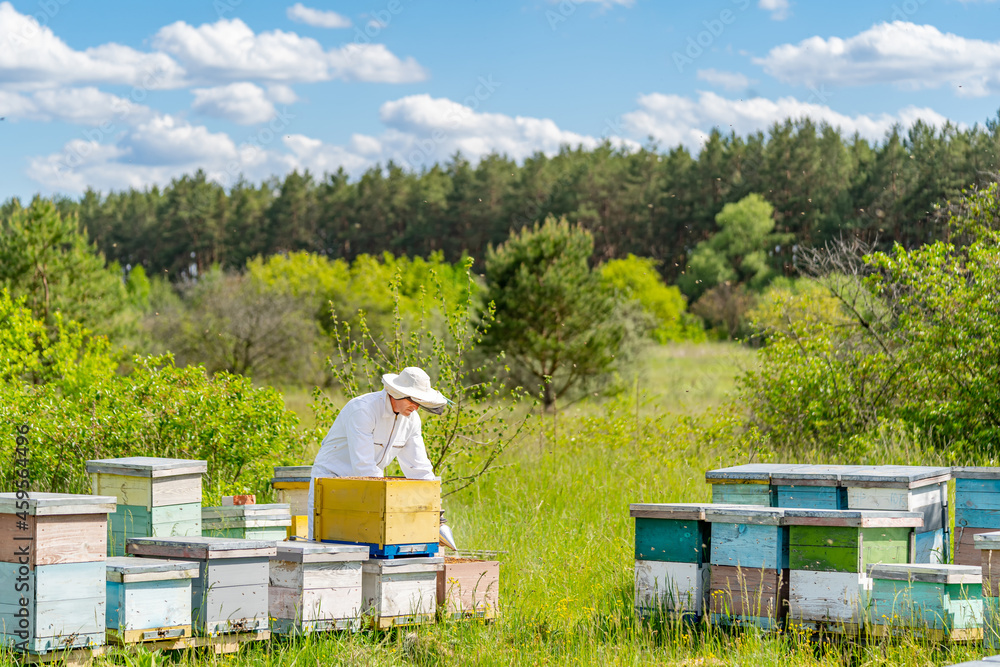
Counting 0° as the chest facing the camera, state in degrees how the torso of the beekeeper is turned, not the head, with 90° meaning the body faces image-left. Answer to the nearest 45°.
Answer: approximately 315°

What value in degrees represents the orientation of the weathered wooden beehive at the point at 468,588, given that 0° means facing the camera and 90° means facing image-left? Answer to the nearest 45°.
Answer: approximately 0°

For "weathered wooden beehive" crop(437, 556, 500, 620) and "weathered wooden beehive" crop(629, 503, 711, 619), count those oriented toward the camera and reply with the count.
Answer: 2

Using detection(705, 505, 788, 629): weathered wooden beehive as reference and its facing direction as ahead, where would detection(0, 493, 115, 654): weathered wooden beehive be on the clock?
detection(0, 493, 115, 654): weathered wooden beehive is roughly at 2 o'clock from detection(705, 505, 788, 629): weathered wooden beehive.

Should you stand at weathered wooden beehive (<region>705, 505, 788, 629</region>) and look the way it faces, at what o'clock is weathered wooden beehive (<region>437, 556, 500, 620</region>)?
weathered wooden beehive (<region>437, 556, 500, 620</region>) is roughly at 3 o'clock from weathered wooden beehive (<region>705, 505, 788, 629</region>).

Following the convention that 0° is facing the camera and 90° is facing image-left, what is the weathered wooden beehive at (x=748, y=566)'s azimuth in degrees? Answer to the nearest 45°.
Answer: approximately 0°
